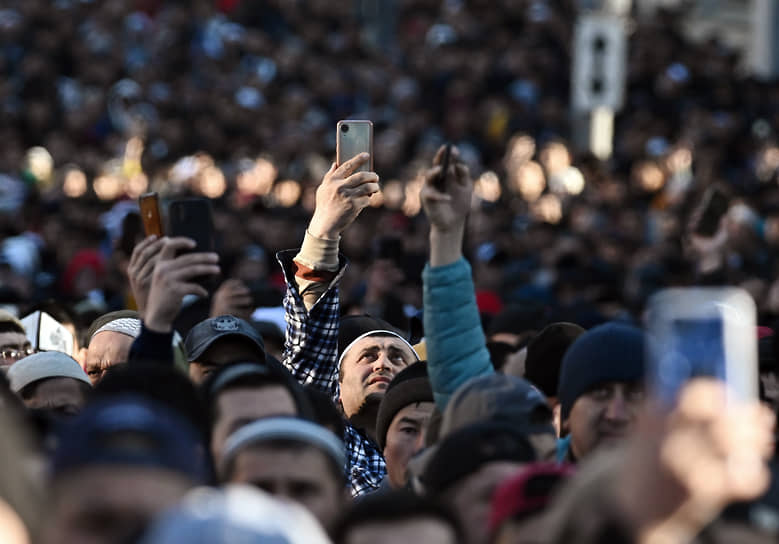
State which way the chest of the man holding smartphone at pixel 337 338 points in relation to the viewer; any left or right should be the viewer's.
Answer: facing the viewer and to the right of the viewer
